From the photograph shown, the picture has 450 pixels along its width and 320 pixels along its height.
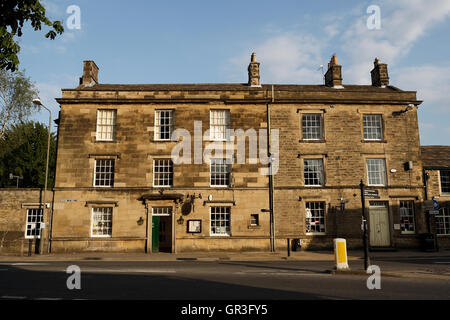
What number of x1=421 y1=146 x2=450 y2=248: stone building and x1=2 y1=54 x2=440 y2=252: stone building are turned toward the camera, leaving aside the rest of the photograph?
2

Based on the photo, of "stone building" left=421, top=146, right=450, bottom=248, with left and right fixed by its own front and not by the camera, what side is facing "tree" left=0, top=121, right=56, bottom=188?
right

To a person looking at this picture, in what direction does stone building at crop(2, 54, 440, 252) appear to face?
facing the viewer

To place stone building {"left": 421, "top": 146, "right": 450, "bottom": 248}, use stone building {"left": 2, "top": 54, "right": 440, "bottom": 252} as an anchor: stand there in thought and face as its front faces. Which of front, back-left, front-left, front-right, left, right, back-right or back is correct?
left

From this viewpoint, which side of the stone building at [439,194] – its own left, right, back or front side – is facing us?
front

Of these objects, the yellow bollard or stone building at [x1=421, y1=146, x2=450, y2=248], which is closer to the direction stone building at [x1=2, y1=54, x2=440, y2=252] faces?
the yellow bollard

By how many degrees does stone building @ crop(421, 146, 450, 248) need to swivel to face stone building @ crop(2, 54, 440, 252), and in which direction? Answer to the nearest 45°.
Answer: approximately 45° to its right

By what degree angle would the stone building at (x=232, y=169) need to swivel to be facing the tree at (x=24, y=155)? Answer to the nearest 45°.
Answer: approximately 135° to its right
